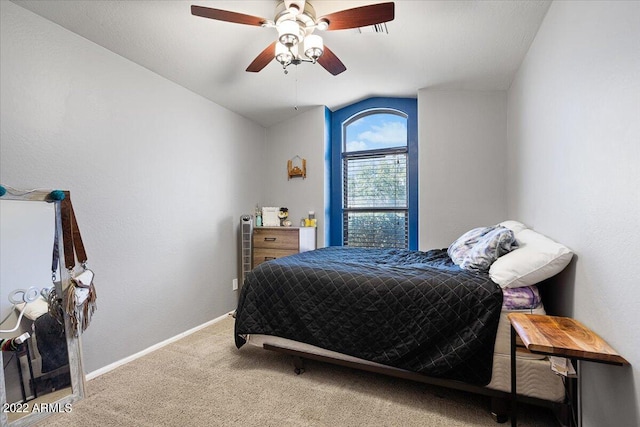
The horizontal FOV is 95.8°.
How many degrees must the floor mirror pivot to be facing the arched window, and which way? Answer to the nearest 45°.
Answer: approximately 45° to its left

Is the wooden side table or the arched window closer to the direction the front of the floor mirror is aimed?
the wooden side table

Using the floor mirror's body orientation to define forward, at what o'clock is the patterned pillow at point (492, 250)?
The patterned pillow is roughly at 12 o'clock from the floor mirror.

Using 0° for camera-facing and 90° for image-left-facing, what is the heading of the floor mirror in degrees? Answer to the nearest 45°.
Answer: approximately 315°

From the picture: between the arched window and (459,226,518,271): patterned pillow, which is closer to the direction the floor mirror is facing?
the patterned pillow
